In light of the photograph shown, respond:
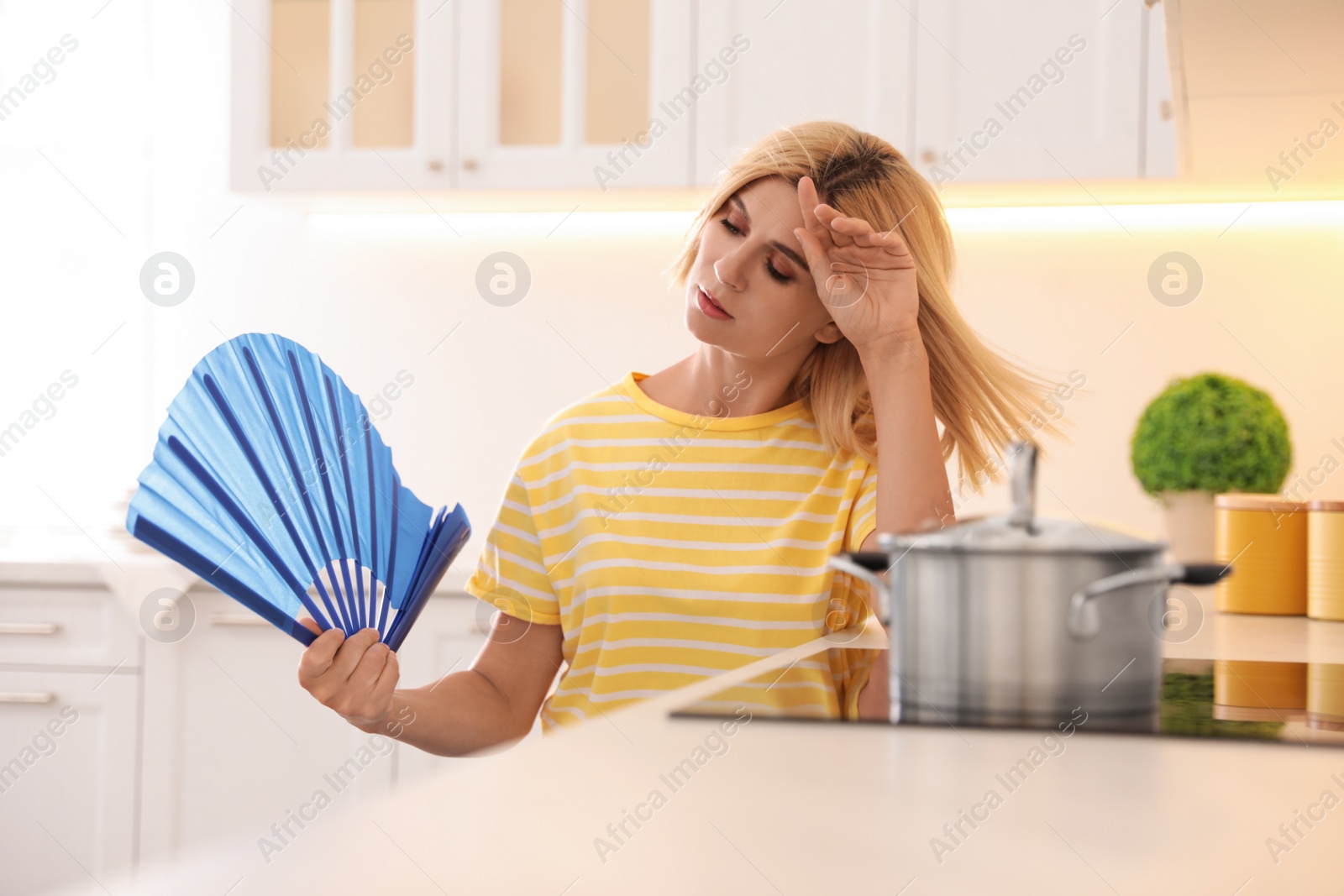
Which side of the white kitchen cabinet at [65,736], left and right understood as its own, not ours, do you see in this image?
front

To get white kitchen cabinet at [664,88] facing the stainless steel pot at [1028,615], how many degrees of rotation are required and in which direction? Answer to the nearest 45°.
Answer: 0° — it already faces it

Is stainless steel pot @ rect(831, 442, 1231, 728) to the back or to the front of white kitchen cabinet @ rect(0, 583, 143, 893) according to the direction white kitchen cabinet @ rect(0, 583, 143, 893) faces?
to the front

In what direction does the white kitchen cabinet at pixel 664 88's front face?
toward the camera

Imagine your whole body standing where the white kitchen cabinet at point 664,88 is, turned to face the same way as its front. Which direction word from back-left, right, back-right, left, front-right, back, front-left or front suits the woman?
front

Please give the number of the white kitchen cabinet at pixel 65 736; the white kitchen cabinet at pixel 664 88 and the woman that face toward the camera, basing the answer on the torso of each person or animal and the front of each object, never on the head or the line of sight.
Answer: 3

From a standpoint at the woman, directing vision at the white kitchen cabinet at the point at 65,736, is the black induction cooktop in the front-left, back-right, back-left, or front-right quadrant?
back-left

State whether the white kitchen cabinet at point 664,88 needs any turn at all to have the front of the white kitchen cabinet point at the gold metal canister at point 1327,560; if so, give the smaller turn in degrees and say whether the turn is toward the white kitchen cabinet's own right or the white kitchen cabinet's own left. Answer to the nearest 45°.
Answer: approximately 45° to the white kitchen cabinet's own left

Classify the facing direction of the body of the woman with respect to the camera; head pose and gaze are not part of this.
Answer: toward the camera

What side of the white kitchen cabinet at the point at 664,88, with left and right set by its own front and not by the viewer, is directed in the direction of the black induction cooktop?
front

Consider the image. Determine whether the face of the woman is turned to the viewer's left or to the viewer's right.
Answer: to the viewer's left

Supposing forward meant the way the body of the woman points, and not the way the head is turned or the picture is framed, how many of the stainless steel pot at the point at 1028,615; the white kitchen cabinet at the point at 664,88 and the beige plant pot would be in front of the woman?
1

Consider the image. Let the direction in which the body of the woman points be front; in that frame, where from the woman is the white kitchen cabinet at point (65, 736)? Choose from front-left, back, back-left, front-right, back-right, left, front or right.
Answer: back-right

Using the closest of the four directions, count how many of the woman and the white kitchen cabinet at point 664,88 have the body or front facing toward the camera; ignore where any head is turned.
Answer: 2

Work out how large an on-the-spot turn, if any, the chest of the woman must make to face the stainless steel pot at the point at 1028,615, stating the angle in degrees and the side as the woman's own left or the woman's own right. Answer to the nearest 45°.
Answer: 0° — they already face it

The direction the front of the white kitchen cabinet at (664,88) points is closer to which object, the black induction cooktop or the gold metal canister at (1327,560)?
the black induction cooktop
